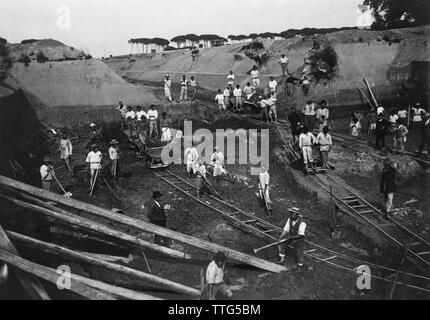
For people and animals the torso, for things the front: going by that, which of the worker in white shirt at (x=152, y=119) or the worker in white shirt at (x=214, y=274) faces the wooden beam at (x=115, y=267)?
the worker in white shirt at (x=152, y=119)

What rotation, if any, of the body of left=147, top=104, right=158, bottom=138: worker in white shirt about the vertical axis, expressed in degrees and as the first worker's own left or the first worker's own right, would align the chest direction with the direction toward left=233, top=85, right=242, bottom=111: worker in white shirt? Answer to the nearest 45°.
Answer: approximately 135° to the first worker's own left

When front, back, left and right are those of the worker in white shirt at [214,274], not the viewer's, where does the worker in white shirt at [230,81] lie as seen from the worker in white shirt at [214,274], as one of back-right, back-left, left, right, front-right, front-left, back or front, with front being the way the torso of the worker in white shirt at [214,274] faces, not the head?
back-left

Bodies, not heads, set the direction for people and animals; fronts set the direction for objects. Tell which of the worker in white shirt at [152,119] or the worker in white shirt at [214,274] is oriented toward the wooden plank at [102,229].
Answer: the worker in white shirt at [152,119]

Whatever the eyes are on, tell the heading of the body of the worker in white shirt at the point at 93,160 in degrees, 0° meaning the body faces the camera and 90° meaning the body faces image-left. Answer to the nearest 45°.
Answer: approximately 0°

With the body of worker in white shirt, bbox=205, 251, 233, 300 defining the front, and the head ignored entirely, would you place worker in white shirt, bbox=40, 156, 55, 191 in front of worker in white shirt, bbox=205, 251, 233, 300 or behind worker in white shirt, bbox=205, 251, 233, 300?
behind

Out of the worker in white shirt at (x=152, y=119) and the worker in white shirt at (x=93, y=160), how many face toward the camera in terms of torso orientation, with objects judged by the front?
2

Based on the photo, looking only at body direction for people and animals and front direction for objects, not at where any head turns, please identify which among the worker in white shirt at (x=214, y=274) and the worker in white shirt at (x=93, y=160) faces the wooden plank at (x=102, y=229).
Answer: the worker in white shirt at (x=93, y=160)

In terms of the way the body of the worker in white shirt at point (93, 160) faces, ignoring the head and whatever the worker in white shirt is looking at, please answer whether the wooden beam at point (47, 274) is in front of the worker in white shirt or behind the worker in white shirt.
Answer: in front

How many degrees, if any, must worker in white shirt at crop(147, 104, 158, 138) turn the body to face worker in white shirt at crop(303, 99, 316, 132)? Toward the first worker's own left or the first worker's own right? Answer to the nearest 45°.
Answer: approximately 90° to the first worker's own left

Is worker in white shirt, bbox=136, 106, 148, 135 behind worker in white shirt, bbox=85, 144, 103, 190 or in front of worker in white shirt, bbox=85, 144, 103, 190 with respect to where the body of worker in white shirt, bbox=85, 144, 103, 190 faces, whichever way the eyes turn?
behind
